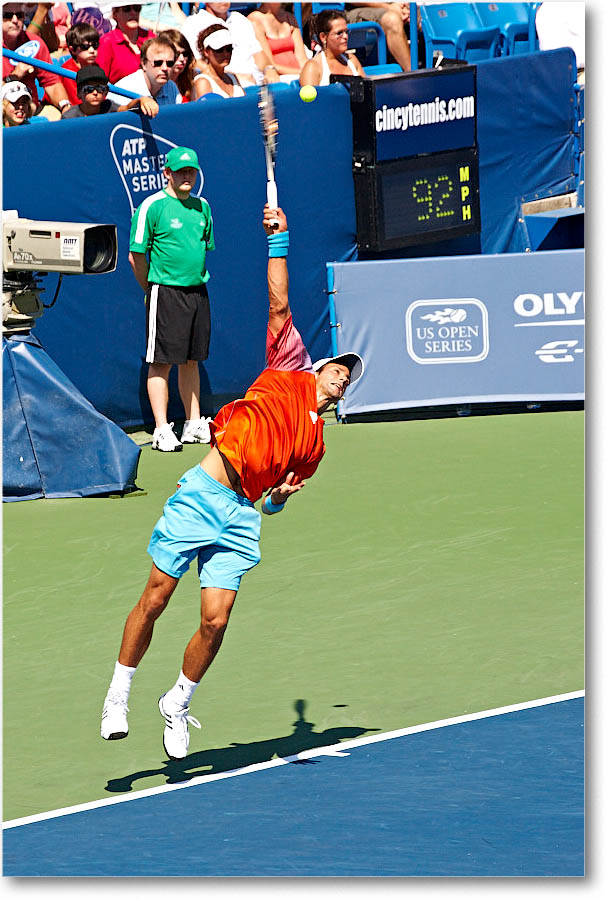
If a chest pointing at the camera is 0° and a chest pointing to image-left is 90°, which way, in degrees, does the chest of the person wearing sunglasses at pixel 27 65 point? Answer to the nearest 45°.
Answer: approximately 0°

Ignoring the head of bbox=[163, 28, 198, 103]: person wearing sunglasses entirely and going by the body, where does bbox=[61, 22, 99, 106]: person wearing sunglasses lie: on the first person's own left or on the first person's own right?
on the first person's own right

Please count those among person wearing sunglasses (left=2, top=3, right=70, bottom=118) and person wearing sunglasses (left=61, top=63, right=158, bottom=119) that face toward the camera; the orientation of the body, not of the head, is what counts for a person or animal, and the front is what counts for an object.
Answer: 2

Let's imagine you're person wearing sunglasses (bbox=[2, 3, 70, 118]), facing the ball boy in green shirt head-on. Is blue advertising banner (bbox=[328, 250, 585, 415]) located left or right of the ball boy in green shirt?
left

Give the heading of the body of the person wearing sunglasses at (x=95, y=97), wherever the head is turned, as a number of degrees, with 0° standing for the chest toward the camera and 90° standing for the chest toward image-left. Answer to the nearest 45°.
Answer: approximately 0°

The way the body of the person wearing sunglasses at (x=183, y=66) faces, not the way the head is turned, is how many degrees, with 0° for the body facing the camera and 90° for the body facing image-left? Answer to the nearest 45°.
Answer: approximately 45°

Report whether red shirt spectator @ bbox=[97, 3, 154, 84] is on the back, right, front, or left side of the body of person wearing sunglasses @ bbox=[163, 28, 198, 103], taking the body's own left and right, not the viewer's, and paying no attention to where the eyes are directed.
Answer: right

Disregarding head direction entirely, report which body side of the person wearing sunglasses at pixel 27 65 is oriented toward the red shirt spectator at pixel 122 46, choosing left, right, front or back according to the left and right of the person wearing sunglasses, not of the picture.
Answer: left
